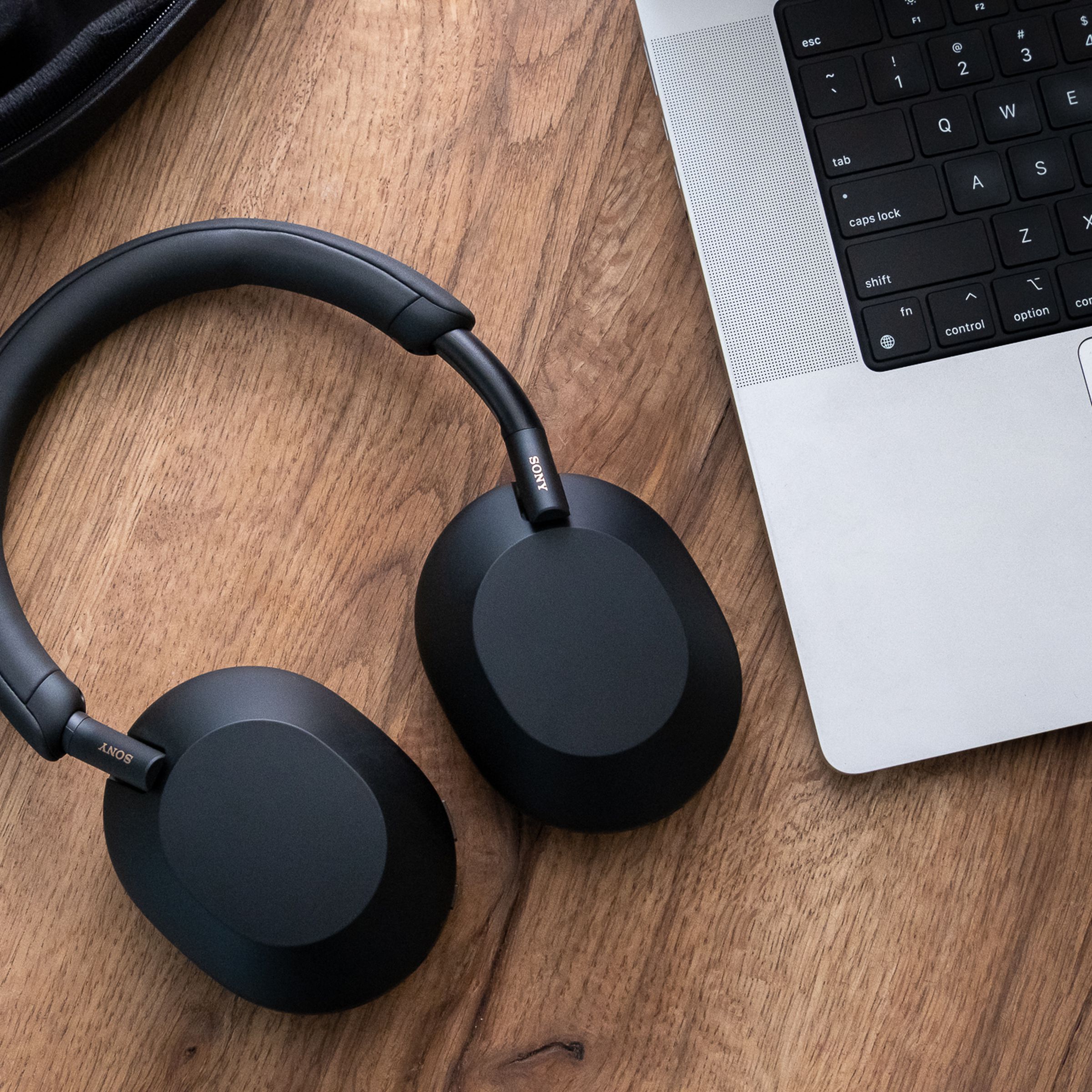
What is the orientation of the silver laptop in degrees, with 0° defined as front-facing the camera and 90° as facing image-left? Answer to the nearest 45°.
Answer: approximately 0°
